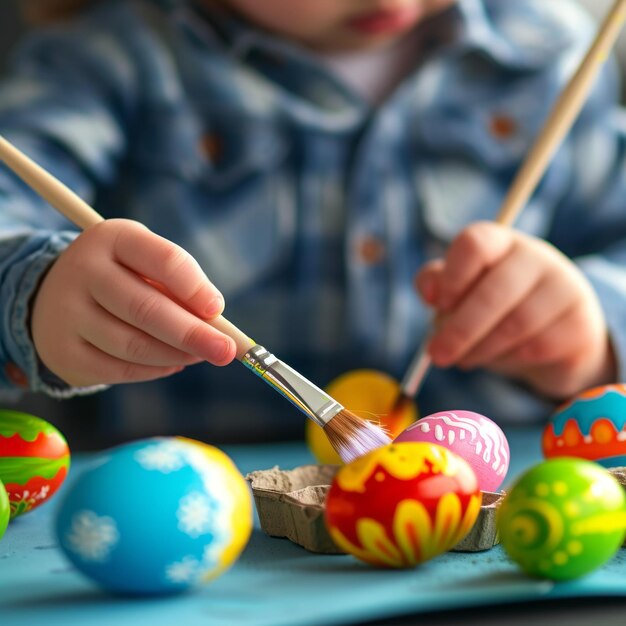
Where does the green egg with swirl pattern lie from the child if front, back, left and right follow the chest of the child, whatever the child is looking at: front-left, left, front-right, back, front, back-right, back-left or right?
front

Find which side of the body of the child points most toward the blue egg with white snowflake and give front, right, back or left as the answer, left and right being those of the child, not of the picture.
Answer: front

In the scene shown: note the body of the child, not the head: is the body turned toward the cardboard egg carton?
yes

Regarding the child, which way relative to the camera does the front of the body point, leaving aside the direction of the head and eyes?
toward the camera

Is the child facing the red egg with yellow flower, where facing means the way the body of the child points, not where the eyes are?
yes

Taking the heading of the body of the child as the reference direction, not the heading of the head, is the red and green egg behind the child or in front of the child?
in front

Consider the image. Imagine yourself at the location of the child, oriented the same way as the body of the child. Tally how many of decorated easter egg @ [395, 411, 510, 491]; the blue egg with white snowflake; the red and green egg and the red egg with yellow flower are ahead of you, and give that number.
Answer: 4

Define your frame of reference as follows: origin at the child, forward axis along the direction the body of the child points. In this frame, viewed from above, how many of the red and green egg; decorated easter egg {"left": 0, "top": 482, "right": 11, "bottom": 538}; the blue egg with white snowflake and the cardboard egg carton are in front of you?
4

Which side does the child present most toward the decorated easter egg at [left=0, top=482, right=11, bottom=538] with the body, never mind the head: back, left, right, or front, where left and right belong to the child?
front

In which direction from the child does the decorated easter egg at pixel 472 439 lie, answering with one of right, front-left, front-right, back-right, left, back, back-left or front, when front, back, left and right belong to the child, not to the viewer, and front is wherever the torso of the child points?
front
